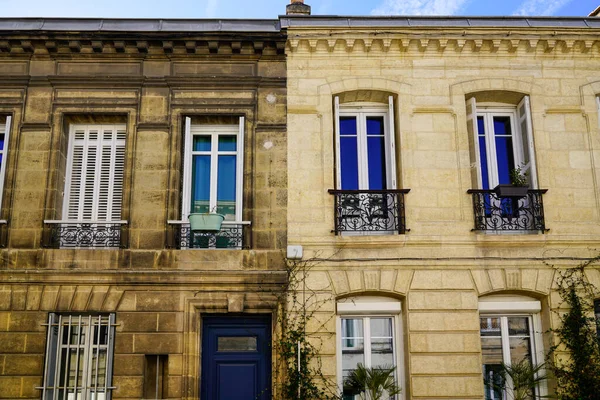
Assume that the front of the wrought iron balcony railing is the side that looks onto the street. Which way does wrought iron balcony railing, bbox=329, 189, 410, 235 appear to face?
toward the camera

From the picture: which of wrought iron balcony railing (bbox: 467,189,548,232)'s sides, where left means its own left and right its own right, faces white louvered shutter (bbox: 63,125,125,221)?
right

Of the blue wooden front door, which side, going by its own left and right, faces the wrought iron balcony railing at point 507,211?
left

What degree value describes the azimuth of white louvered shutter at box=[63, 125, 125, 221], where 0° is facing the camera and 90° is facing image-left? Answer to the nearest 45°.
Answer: approximately 0°

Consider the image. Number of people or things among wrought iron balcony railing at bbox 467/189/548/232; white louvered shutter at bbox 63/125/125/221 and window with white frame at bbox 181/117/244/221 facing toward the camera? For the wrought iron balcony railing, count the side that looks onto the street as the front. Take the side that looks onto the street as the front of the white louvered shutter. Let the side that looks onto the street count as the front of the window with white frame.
3

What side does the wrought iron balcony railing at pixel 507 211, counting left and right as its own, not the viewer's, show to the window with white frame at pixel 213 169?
right

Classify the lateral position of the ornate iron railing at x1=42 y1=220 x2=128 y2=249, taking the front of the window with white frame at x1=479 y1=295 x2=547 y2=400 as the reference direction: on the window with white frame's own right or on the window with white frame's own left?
on the window with white frame's own right

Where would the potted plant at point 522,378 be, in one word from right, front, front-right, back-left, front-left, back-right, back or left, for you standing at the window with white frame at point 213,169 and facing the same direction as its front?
left

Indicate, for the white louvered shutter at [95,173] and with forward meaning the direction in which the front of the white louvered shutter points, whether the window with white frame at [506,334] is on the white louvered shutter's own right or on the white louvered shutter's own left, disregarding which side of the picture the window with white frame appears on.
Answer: on the white louvered shutter's own left

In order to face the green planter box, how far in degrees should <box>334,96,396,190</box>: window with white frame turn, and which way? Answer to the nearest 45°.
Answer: approximately 90° to its right

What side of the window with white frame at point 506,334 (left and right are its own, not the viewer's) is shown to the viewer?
front

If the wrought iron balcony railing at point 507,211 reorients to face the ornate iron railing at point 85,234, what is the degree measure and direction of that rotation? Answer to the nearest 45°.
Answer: approximately 90° to its right

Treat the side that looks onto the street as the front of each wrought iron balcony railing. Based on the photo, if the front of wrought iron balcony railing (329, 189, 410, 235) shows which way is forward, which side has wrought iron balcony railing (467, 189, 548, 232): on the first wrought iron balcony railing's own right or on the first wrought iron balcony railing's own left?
on the first wrought iron balcony railing's own left

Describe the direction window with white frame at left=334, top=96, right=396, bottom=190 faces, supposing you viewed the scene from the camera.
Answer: facing the viewer
